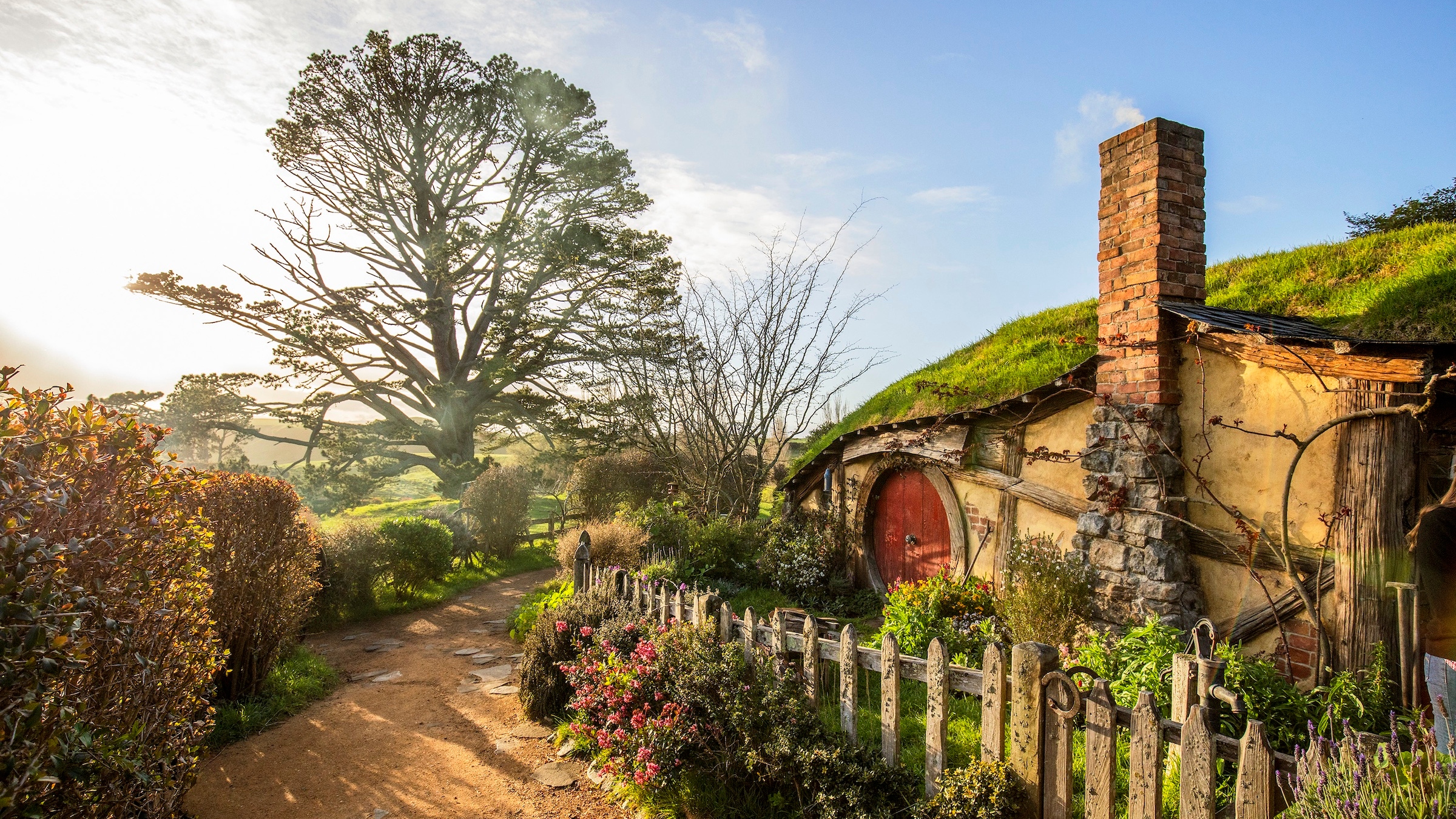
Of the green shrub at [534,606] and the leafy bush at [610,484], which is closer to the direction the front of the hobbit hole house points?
the green shrub

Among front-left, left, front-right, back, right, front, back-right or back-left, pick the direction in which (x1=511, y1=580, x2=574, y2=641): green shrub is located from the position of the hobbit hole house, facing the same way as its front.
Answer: front-right

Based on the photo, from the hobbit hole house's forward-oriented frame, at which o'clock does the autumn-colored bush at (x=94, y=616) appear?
The autumn-colored bush is roughly at 12 o'clock from the hobbit hole house.

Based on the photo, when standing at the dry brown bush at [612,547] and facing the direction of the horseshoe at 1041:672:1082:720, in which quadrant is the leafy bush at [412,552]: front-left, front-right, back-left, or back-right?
back-right

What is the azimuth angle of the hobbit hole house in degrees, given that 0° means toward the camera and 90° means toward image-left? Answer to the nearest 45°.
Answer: approximately 45°
